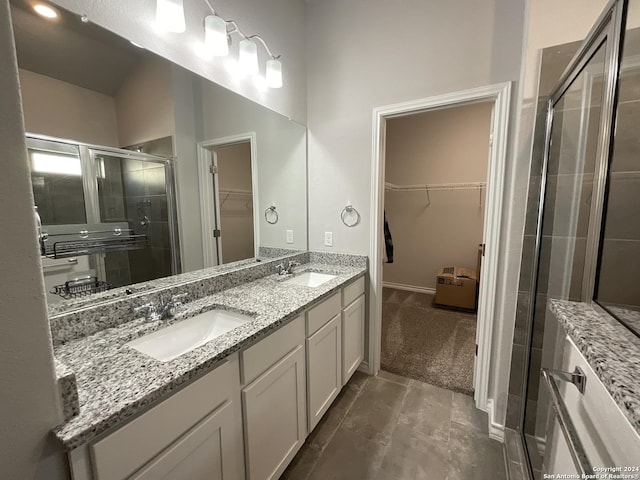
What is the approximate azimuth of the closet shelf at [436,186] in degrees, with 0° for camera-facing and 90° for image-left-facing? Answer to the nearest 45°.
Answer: approximately 0°

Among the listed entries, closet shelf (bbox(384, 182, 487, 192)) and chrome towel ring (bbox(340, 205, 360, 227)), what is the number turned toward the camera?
2

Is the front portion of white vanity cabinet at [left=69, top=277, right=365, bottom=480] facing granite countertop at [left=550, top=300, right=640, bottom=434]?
yes

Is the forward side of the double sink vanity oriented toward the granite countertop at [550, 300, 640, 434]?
yes

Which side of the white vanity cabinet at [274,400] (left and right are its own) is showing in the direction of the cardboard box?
left

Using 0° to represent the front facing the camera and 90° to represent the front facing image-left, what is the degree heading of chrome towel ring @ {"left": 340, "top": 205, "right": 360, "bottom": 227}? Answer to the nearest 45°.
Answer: approximately 0°

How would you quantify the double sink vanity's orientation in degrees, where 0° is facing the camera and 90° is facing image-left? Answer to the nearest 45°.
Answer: approximately 315°

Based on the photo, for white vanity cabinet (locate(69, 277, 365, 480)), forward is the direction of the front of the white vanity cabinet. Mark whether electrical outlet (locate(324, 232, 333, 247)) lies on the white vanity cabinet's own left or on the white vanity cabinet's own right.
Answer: on the white vanity cabinet's own left
